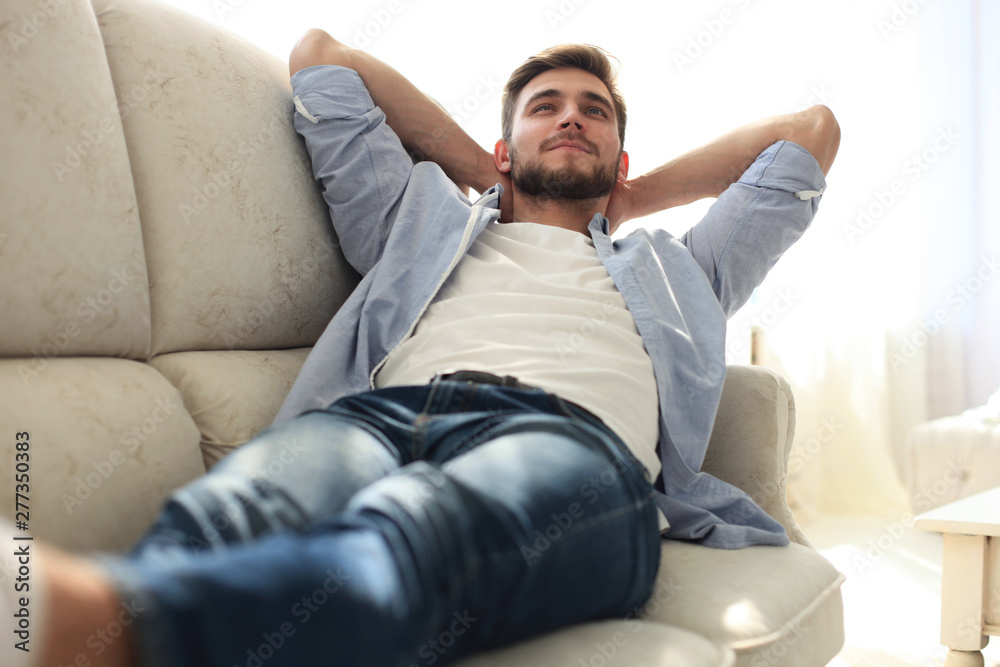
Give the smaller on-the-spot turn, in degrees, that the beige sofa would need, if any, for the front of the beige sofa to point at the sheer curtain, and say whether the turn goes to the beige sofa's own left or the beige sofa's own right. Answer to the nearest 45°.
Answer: approximately 90° to the beige sofa's own left

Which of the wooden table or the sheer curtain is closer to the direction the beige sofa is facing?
the wooden table

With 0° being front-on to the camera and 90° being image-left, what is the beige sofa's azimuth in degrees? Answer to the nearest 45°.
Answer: approximately 315°

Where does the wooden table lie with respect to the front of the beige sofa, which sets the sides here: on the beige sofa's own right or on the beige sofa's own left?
on the beige sofa's own left
